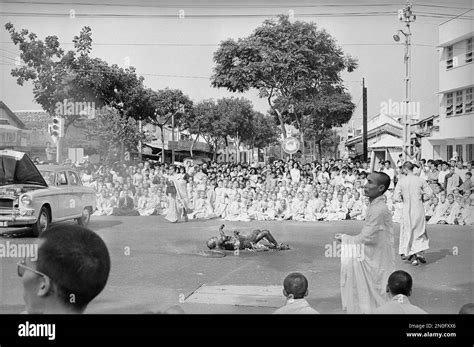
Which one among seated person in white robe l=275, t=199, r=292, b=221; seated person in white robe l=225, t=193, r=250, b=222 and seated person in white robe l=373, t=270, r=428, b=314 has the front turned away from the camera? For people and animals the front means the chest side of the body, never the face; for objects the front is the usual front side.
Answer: seated person in white robe l=373, t=270, r=428, b=314

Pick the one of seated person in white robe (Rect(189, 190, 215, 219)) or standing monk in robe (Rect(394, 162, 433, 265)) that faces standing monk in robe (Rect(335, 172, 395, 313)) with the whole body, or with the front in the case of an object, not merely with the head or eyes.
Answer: the seated person in white robe

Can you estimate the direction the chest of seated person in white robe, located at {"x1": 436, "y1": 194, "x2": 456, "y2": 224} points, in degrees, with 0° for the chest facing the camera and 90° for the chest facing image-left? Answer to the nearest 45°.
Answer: approximately 45°

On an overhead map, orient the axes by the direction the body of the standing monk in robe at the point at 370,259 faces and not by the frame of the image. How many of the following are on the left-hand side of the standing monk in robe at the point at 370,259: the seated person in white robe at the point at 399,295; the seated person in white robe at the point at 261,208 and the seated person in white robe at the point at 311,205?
1

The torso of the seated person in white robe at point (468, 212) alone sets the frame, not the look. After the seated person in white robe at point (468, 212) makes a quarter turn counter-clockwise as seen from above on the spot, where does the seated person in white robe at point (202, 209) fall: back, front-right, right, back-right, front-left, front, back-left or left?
back-right

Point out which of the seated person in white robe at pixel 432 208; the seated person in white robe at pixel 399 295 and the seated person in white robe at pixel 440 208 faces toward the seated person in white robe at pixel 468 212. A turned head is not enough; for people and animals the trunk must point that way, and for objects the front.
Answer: the seated person in white robe at pixel 399 295

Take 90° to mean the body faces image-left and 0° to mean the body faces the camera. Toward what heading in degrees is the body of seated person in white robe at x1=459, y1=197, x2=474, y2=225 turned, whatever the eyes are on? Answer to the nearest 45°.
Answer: approximately 45°

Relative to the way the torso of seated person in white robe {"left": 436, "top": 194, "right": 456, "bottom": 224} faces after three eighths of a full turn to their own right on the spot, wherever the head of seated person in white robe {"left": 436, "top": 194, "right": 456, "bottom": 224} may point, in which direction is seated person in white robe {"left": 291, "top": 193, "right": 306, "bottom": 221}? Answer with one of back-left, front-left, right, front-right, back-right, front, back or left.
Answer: left

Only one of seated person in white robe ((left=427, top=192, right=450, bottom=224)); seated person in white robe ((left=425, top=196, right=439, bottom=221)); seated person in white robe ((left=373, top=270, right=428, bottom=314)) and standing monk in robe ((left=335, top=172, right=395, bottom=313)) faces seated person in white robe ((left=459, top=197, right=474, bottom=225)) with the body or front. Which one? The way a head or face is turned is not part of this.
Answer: seated person in white robe ((left=373, top=270, right=428, bottom=314))

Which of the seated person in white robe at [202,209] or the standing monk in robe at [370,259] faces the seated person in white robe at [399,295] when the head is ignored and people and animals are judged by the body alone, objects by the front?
the seated person in white robe at [202,209]

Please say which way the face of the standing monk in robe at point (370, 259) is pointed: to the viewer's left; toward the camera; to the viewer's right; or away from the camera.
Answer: to the viewer's left

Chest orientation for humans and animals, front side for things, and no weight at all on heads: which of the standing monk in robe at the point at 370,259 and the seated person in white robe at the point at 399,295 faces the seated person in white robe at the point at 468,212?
the seated person in white robe at the point at 399,295
